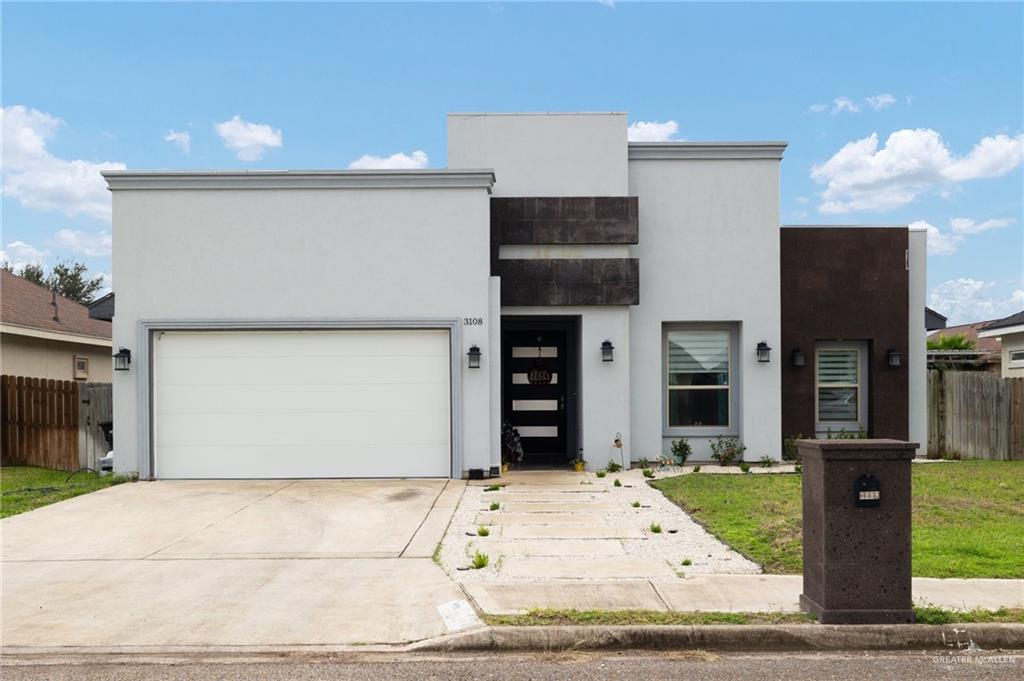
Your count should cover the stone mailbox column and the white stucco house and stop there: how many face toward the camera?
2

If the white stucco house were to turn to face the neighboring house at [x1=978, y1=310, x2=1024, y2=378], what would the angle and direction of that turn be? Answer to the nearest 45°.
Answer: approximately 135° to its left

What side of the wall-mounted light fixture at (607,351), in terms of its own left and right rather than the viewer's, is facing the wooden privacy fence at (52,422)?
right

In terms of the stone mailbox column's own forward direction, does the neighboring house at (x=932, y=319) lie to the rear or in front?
to the rear

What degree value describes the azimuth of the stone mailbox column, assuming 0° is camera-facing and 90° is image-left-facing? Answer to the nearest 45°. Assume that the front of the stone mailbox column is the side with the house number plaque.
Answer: approximately 0°

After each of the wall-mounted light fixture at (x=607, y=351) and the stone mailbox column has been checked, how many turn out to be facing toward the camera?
2

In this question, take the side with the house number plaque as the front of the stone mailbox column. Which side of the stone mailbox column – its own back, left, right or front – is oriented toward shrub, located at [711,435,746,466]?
back
